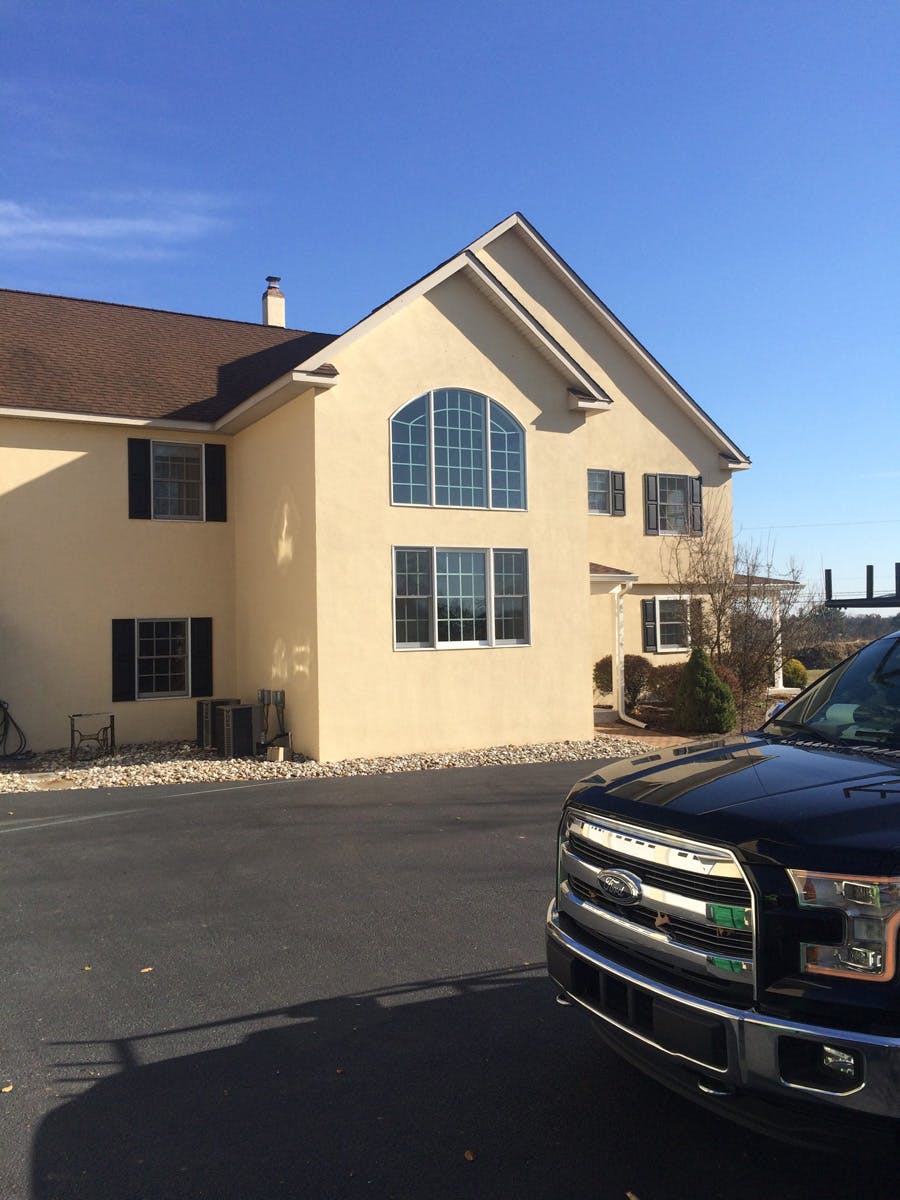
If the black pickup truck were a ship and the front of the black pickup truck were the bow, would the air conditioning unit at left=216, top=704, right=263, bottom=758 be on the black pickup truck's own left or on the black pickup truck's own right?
on the black pickup truck's own right

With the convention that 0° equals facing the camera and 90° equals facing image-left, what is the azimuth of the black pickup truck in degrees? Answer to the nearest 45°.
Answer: approximately 45°

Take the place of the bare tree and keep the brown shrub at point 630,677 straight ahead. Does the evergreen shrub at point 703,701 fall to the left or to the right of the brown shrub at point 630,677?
left

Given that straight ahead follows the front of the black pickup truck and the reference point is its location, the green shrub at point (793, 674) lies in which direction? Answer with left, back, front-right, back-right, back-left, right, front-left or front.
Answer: back-right

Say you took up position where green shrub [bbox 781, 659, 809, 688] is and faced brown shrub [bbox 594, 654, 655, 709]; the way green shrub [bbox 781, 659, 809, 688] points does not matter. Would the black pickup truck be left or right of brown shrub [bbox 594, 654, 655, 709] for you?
left

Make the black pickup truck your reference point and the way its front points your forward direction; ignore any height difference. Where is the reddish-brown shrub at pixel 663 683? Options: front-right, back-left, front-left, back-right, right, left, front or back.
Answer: back-right

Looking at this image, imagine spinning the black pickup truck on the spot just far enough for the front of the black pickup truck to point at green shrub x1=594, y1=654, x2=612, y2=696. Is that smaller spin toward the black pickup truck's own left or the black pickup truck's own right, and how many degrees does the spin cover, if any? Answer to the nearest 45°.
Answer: approximately 135° to the black pickup truck's own right

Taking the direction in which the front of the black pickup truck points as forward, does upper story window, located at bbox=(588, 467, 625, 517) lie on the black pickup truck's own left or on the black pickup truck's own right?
on the black pickup truck's own right

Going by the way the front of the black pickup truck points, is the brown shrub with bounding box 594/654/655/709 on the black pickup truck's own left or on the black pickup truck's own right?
on the black pickup truck's own right

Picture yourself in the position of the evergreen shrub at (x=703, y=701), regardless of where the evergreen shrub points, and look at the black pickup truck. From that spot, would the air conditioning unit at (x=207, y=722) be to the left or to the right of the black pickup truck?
right

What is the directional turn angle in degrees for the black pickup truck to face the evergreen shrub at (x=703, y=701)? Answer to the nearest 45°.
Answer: approximately 135° to its right
